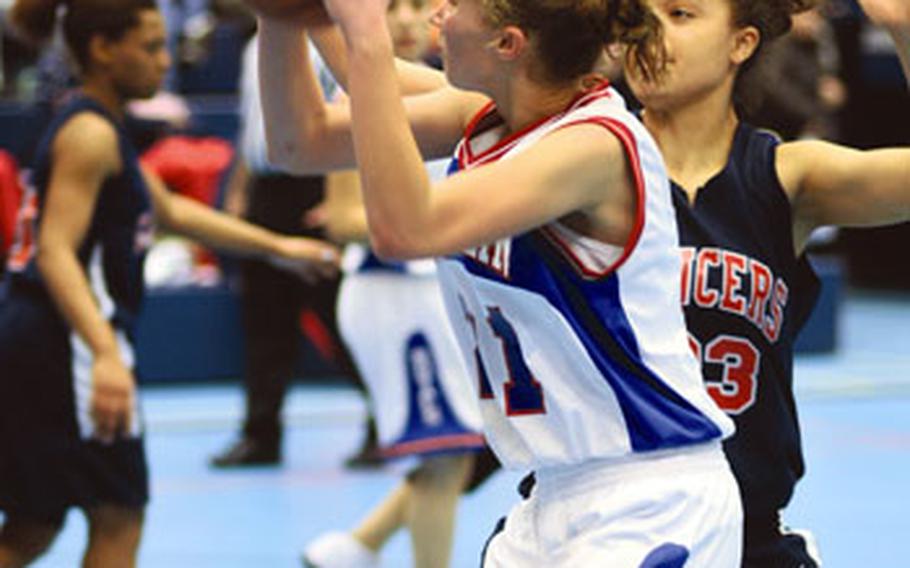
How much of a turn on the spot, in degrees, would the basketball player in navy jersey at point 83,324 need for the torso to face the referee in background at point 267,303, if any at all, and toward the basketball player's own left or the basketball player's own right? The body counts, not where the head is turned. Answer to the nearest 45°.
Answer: approximately 90° to the basketball player's own left

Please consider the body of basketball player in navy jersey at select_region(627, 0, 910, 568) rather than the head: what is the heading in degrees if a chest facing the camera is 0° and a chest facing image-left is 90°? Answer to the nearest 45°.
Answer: approximately 45°

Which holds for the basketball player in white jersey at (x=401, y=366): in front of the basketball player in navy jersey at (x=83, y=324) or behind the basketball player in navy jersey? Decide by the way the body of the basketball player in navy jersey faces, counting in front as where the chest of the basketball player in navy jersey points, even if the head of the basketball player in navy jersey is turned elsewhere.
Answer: in front

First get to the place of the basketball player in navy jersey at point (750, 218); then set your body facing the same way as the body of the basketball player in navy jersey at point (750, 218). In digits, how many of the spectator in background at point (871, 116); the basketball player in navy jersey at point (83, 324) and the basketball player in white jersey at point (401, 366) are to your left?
0

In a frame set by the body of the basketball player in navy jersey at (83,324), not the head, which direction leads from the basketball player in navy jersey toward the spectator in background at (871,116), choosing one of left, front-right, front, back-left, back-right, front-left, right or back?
front-left

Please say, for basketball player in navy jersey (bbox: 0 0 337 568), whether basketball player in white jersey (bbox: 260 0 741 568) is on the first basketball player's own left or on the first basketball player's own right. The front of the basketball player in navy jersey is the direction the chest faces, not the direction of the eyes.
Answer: on the first basketball player's own right

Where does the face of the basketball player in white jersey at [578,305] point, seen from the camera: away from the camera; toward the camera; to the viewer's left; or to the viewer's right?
to the viewer's left

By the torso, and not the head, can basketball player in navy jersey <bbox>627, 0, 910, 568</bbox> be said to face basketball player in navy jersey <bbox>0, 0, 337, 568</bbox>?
no

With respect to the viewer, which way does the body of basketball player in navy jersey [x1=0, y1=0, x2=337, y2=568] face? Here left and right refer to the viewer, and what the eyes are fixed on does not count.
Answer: facing to the right of the viewer

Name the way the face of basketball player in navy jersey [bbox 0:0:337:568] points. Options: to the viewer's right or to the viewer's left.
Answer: to the viewer's right
